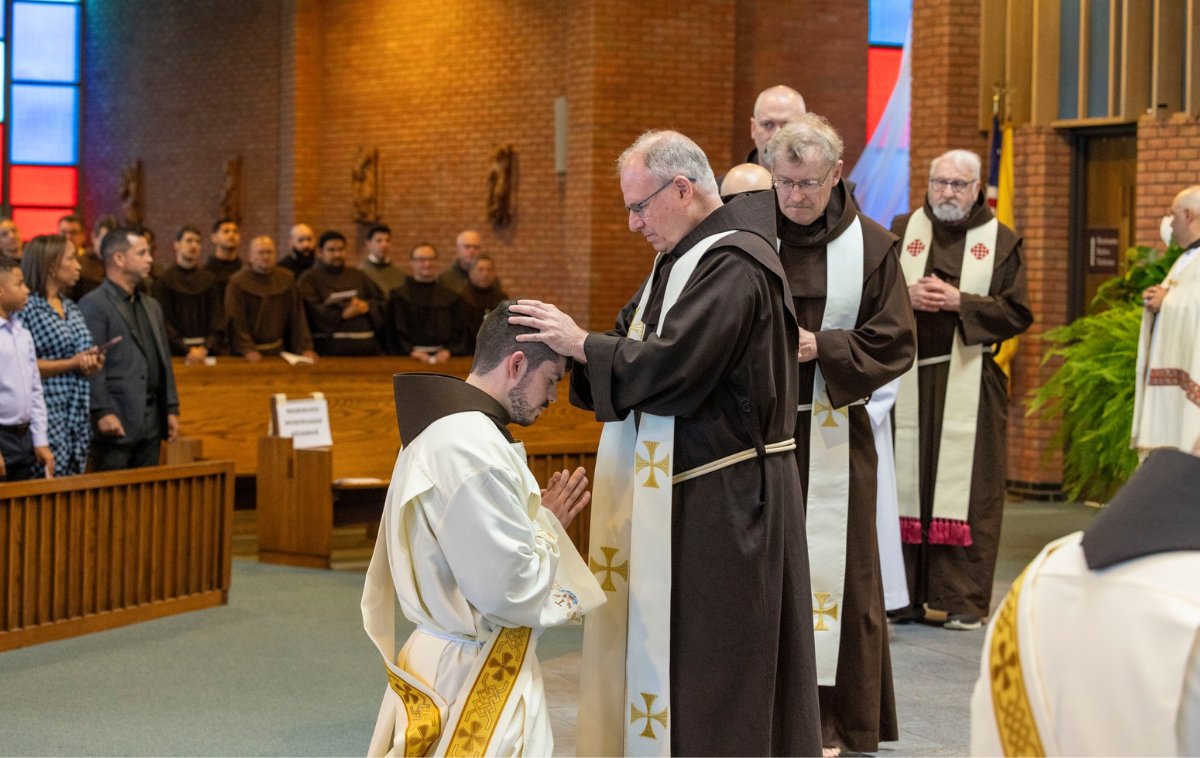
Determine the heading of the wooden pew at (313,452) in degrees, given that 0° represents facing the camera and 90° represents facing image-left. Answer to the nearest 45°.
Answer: approximately 0°

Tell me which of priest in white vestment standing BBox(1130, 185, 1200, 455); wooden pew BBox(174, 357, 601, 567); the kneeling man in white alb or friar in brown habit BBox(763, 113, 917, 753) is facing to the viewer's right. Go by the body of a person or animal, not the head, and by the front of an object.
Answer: the kneeling man in white alb

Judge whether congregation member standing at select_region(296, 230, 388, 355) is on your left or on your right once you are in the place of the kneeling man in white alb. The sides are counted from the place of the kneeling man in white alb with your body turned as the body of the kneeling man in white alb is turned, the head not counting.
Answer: on your left

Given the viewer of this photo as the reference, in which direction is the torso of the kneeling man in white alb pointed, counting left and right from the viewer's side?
facing to the right of the viewer

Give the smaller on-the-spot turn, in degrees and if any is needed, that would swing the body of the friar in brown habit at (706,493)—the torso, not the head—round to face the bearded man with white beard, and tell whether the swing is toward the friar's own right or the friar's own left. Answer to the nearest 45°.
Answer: approximately 90° to the friar's own right

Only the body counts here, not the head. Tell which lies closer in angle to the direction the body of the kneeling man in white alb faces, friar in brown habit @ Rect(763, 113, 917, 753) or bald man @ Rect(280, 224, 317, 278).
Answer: the friar in brown habit

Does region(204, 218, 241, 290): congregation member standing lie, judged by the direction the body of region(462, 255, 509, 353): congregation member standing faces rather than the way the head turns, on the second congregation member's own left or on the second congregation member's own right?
on the second congregation member's own right

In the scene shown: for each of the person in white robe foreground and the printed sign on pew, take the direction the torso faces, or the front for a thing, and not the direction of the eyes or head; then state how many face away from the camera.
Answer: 1

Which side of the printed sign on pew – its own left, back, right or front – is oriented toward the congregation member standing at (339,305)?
back

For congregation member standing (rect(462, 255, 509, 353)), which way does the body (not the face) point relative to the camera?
toward the camera

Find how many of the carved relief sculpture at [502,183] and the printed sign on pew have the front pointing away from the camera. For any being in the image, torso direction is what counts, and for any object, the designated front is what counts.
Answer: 0

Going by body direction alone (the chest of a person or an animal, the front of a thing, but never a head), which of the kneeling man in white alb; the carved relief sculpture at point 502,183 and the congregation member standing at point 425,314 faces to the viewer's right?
the kneeling man in white alb

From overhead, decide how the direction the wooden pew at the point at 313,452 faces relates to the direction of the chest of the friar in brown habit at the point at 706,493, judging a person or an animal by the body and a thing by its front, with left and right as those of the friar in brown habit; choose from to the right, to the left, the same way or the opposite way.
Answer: to the left

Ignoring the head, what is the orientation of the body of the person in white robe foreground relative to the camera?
away from the camera

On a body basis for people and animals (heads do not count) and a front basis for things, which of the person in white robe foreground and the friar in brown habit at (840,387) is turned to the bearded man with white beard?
the person in white robe foreground

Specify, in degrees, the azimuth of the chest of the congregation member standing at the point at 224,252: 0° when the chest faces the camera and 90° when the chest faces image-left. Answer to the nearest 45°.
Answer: approximately 315°
